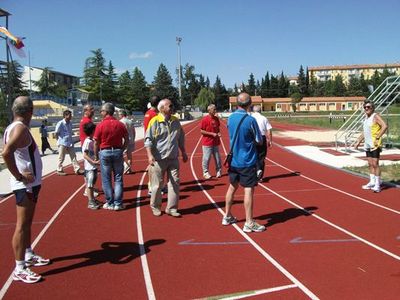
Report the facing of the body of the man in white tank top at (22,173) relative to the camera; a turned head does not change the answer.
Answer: to the viewer's right

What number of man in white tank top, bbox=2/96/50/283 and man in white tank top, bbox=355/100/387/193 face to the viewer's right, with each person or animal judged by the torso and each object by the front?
1

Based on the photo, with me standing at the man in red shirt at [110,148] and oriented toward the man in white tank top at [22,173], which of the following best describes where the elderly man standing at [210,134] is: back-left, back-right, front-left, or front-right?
back-left

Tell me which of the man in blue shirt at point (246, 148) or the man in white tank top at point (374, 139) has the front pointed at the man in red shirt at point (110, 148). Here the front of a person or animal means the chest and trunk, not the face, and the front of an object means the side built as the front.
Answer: the man in white tank top

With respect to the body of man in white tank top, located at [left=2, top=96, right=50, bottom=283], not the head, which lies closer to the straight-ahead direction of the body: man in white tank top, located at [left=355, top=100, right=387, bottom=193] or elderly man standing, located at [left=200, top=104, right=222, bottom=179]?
the man in white tank top

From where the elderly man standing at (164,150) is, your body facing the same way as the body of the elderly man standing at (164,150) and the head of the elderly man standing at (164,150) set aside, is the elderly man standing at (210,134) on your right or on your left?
on your left

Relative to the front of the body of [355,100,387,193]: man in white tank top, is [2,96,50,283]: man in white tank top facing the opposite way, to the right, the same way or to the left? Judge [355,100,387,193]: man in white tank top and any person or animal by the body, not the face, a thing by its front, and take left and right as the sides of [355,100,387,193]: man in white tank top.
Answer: the opposite way

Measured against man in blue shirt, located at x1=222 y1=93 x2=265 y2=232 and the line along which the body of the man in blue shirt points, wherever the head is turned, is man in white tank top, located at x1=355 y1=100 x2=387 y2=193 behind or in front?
in front

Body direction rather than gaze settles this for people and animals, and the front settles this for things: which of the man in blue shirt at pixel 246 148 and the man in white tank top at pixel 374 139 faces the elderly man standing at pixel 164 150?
the man in white tank top

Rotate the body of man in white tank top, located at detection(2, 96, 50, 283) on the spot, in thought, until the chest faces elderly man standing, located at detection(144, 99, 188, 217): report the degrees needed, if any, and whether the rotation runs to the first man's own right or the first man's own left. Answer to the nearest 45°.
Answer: approximately 45° to the first man's own left

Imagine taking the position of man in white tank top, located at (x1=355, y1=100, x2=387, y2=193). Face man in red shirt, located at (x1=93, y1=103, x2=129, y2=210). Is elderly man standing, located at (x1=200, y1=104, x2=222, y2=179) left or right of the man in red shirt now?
right

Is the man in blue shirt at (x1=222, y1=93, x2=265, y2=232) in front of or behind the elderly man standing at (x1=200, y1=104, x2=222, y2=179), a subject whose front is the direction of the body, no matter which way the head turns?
in front

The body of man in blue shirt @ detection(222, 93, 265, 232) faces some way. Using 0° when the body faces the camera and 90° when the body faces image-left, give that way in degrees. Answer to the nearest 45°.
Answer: approximately 225°

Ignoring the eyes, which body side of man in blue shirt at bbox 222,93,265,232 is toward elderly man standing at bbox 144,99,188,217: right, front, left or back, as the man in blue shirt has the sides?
left

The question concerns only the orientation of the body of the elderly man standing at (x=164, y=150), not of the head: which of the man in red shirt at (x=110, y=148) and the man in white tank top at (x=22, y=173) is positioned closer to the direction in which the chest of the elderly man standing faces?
the man in white tank top
